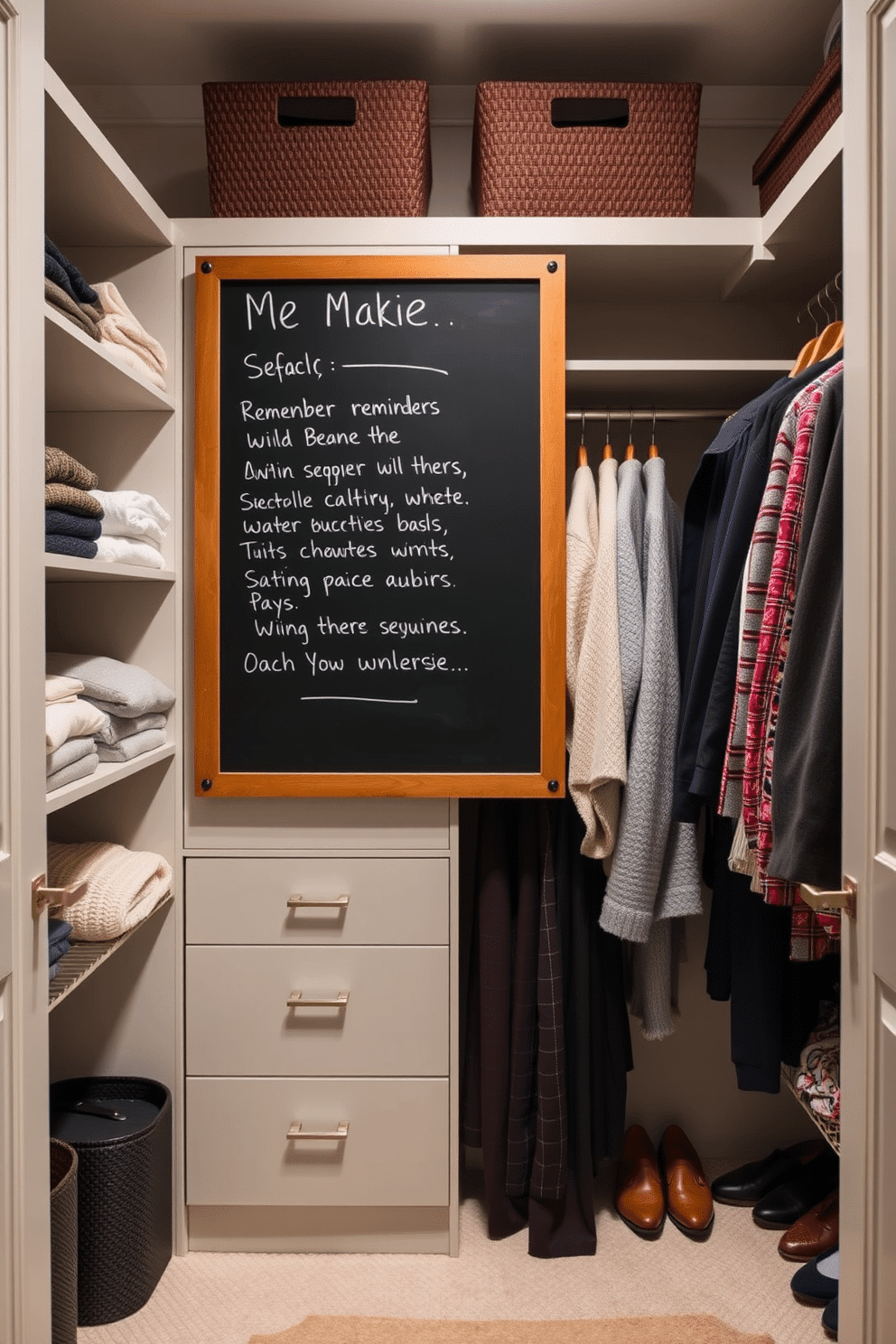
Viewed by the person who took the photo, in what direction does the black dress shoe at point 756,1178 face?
facing the viewer and to the left of the viewer

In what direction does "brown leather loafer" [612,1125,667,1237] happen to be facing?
toward the camera

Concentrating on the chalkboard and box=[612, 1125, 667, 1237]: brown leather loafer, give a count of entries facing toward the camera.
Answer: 2

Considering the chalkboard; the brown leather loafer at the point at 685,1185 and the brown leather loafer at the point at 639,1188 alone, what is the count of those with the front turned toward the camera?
3

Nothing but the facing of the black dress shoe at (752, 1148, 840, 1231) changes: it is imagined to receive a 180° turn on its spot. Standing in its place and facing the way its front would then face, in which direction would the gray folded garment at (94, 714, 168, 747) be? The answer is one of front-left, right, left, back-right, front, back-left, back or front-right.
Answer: back

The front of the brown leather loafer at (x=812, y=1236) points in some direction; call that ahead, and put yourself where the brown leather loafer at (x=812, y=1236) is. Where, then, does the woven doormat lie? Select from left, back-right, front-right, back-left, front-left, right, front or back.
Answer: front

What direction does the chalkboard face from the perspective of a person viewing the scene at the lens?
facing the viewer
